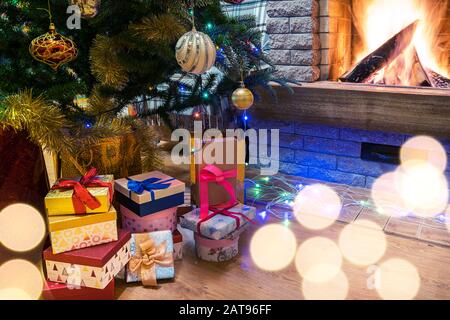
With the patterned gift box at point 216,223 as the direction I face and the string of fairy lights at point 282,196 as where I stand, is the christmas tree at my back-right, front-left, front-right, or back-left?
front-right

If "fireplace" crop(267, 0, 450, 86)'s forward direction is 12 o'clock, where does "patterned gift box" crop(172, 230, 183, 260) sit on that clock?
The patterned gift box is roughly at 1 o'clock from the fireplace.

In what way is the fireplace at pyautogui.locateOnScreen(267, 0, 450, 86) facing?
toward the camera

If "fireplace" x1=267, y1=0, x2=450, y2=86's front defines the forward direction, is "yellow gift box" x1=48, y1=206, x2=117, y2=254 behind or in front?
in front

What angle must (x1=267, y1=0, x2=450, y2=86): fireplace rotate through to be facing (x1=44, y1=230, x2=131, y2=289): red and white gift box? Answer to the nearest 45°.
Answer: approximately 45° to its right

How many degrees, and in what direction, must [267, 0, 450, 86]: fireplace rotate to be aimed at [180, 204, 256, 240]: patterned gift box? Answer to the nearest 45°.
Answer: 0° — it already faces it

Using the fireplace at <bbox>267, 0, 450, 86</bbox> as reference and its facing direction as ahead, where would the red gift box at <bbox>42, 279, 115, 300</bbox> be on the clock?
The red gift box is roughly at 1 o'clock from the fireplace.

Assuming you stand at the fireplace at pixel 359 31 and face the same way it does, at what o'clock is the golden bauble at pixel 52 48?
The golden bauble is roughly at 1 o'clock from the fireplace.

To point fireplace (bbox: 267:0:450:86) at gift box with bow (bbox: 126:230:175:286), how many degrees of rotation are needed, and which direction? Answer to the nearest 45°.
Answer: approximately 45° to its right
